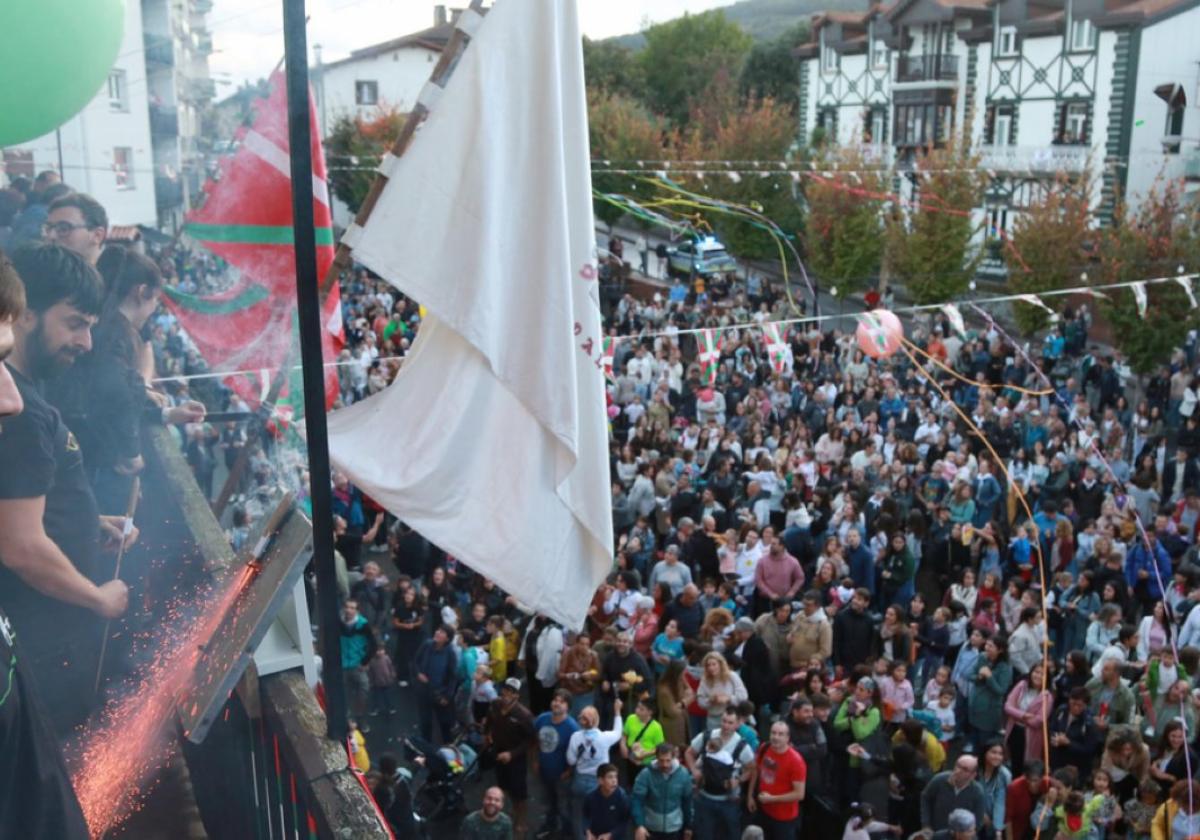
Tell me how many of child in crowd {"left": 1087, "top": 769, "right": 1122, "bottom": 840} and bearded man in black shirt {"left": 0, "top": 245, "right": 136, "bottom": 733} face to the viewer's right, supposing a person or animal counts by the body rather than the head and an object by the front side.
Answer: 1

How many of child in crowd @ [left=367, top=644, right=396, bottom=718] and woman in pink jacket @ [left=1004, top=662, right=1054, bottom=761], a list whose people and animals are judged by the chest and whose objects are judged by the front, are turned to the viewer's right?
0

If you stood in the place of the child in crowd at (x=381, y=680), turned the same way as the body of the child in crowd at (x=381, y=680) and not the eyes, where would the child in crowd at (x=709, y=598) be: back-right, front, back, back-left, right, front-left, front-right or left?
left

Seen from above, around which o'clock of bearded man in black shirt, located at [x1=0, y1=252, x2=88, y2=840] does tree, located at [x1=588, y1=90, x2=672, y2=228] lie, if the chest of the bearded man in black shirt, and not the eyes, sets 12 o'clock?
The tree is roughly at 10 o'clock from the bearded man in black shirt.

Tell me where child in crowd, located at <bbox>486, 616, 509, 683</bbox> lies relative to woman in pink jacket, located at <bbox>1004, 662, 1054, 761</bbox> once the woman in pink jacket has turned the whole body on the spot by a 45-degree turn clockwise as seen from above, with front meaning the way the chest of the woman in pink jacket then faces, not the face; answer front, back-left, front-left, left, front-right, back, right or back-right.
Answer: front

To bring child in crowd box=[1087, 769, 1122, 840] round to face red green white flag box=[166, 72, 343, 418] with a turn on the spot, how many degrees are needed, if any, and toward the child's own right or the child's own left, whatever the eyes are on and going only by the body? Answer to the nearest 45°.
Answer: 0° — they already face it

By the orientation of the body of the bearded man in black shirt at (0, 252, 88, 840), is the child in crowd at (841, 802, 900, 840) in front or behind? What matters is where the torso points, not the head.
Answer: in front

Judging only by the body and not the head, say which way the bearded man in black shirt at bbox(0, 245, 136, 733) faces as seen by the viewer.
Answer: to the viewer's right

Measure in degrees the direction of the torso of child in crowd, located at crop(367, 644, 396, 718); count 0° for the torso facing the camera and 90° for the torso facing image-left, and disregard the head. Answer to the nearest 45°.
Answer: approximately 0°

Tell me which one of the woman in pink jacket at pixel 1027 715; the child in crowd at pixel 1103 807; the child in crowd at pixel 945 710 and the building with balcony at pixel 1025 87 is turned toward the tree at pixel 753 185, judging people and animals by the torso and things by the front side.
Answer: the building with balcony
